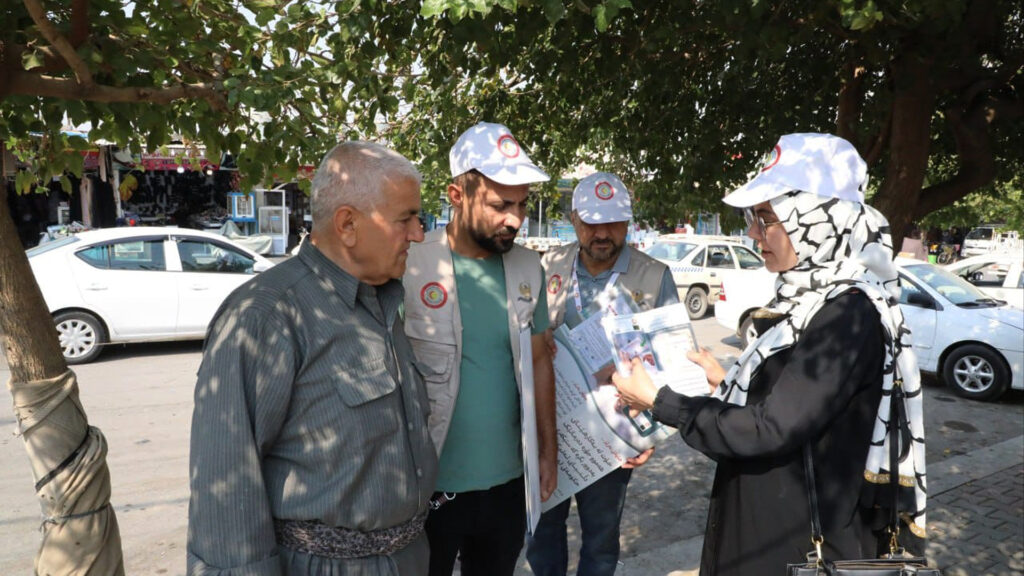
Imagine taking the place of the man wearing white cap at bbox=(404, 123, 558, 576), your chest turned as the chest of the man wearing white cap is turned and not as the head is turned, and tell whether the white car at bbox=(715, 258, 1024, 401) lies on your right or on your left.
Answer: on your left

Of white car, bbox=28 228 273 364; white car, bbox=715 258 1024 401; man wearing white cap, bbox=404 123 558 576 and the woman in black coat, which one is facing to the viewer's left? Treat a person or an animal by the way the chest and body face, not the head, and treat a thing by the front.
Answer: the woman in black coat

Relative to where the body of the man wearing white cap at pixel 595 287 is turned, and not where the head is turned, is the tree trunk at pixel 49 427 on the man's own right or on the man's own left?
on the man's own right

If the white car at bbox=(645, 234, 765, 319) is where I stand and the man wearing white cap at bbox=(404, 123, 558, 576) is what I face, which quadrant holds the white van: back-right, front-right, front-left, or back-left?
back-left

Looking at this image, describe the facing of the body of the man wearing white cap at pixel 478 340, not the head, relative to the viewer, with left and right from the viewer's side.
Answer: facing the viewer and to the right of the viewer

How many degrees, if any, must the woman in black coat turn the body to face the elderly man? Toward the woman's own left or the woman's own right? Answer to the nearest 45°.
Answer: approximately 45° to the woman's own left

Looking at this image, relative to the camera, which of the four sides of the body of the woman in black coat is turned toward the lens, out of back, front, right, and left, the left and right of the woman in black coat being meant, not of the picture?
left

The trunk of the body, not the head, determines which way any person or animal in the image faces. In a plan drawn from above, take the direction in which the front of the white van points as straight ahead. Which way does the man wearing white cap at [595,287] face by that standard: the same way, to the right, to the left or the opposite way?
to the left

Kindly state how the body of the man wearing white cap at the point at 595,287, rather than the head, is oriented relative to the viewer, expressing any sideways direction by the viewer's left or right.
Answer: facing the viewer
